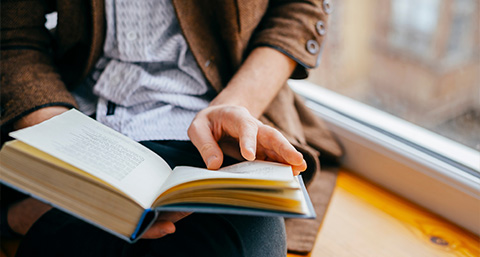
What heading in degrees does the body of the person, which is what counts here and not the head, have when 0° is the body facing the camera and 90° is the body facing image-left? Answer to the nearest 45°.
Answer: approximately 0°
